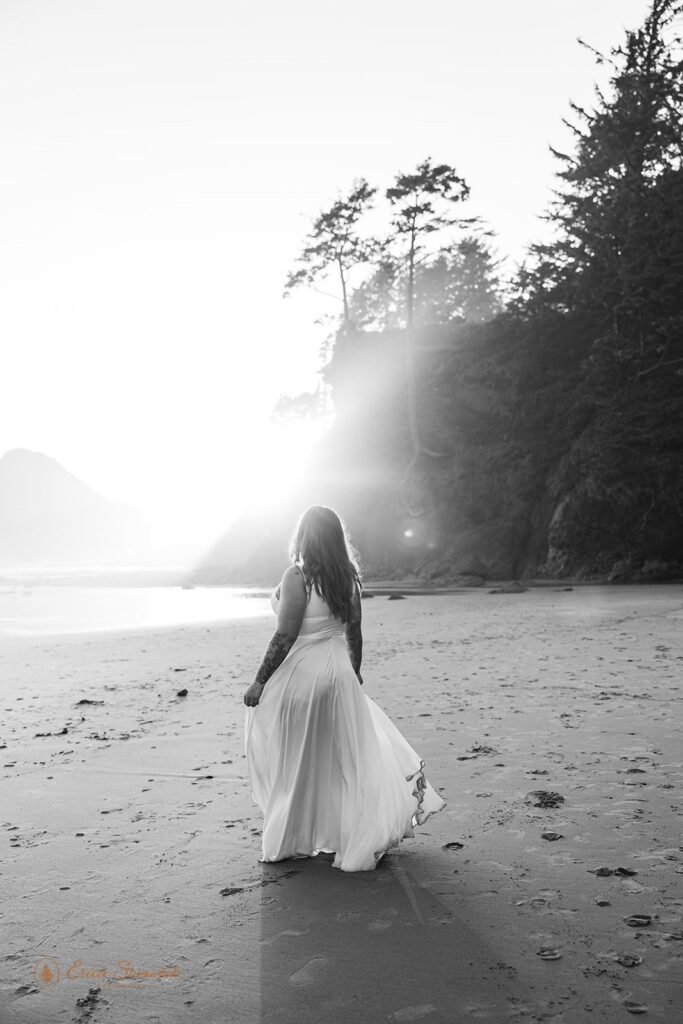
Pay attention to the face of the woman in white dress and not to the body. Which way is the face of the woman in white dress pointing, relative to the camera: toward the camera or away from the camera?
away from the camera

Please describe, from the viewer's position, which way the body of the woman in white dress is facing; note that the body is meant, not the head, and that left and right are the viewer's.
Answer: facing away from the viewer and to the left of the viewer

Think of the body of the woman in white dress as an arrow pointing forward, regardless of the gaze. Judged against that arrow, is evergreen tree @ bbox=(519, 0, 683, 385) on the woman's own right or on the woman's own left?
on the woman's own right
